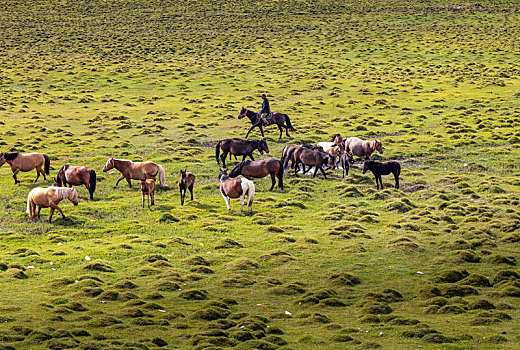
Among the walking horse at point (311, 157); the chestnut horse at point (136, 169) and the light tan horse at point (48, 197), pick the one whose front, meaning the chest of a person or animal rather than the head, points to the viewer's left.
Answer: the chestnut horse

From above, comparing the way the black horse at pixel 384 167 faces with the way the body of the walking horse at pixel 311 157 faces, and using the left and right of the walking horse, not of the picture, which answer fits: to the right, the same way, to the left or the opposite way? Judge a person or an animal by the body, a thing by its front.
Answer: the opposite way

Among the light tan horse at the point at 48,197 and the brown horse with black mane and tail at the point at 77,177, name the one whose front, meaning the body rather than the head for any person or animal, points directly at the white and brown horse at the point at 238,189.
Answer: the light tan horse

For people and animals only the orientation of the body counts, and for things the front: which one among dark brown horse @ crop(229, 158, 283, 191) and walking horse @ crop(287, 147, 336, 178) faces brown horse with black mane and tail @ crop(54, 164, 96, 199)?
the dark brown horse

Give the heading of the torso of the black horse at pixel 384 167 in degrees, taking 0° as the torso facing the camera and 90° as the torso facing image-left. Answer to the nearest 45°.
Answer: approximately 90°

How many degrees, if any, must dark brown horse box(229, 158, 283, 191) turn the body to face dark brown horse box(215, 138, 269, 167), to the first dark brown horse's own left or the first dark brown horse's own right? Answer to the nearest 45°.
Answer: approximately 90° to the first dark brown horse's own right

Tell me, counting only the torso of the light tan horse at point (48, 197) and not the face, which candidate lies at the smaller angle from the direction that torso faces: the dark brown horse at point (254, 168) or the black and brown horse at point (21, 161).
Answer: the dark brown horse

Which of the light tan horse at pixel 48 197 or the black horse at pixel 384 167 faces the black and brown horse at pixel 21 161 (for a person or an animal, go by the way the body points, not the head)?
the black horse

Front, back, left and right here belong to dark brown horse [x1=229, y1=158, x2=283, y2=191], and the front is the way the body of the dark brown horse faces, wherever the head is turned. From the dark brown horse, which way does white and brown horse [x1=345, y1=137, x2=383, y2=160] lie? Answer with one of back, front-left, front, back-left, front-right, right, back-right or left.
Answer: back-right

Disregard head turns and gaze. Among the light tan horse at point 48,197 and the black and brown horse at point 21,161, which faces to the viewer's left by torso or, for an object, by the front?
the black and brown horse

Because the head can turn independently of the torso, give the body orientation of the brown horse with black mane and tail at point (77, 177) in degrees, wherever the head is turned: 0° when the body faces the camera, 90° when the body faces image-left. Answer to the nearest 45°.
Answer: approximately 90°

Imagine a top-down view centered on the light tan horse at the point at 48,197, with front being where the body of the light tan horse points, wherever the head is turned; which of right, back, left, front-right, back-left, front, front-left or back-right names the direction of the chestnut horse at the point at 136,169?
front-left

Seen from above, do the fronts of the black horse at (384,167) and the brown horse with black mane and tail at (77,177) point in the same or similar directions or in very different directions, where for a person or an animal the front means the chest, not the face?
same or similar directions

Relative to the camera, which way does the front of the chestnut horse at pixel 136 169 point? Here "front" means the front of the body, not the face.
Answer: to the viewer's left

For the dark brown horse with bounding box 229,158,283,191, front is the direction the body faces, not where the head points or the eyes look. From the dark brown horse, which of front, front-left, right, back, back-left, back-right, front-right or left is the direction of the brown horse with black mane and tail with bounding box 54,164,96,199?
front

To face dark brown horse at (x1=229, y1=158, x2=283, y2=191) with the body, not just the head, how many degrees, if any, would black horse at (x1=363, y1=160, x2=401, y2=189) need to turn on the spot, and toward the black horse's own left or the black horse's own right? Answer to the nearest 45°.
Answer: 0° — it already faces it

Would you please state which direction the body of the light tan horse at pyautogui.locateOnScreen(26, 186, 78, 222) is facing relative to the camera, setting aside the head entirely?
to the viewer's right
